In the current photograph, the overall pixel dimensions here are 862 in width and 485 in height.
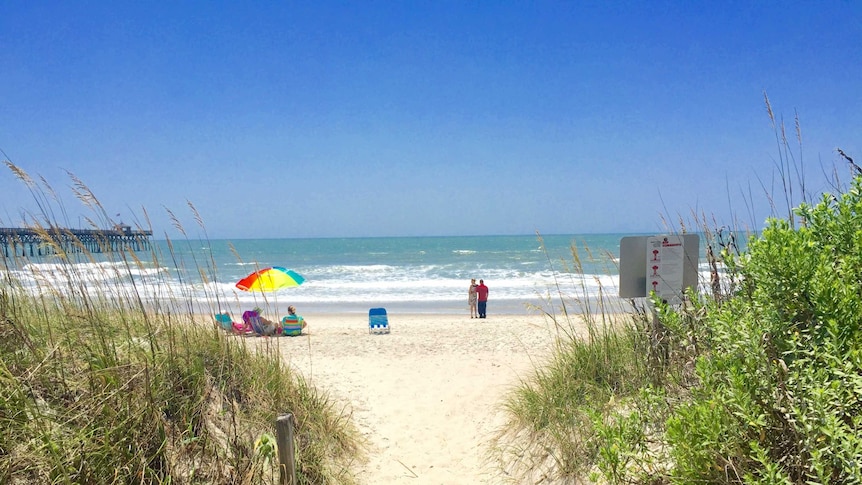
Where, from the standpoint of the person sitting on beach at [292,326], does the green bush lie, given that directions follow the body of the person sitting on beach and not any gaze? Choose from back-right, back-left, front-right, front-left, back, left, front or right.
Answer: back

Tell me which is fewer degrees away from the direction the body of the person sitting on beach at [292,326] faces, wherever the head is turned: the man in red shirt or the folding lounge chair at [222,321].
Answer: the man in red shirt

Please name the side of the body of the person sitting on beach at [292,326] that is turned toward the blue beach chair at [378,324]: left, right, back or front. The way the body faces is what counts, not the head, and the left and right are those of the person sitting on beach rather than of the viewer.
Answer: right

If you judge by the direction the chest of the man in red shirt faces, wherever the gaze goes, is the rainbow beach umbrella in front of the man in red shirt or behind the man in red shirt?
behind

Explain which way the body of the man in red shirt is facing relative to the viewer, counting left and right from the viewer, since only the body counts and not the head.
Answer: facing away from the viewer

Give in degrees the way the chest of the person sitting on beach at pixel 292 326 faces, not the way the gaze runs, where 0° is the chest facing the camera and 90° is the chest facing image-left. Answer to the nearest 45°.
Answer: approximately 180°

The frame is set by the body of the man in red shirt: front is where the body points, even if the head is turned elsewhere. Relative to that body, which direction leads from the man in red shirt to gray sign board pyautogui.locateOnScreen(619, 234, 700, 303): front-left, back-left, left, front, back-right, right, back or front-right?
back

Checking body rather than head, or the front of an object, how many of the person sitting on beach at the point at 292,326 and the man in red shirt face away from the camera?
2

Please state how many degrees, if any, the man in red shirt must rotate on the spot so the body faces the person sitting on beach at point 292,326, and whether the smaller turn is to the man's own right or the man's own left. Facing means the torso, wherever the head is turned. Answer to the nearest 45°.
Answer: approximately 135° to the man's own left

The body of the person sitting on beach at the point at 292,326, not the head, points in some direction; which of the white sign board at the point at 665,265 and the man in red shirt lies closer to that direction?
the man in red shirt

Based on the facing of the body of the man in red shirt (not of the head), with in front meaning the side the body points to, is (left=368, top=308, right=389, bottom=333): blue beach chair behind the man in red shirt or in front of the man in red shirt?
behind

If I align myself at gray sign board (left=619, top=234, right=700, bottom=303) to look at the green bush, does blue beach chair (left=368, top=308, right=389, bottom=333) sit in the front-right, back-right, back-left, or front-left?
back-right

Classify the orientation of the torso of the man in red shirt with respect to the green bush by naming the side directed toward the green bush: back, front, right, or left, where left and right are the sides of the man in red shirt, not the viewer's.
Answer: back
